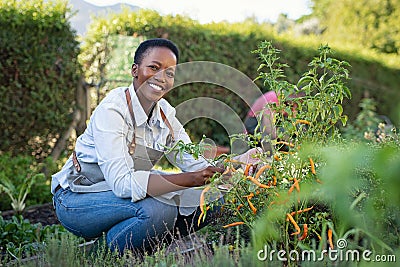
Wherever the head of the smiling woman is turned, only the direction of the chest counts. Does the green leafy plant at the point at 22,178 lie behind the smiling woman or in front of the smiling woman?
behind

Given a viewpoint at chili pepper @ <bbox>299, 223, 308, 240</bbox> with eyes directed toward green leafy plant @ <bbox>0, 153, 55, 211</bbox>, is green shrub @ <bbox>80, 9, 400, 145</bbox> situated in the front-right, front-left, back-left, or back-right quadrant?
front-right

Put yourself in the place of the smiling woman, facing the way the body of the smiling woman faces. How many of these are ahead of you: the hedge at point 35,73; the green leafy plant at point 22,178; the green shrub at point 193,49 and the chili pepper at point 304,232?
1

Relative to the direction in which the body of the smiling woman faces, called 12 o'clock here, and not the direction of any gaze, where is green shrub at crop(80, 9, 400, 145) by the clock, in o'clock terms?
The green shrub is roughly at 8 o'clock from the smiling woman.

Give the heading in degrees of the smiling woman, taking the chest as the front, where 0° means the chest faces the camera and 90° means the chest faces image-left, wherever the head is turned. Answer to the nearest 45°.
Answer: approximately 315°

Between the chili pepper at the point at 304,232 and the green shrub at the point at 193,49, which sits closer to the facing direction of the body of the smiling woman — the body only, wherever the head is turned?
the chili pepper

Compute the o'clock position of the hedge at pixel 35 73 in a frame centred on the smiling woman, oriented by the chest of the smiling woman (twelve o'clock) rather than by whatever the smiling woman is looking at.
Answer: The hedge is roughly at 7 o'clock from the smiling woman.

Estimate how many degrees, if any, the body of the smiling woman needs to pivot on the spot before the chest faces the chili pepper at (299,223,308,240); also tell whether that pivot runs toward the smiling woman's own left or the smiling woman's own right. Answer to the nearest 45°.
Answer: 0° — they already face it

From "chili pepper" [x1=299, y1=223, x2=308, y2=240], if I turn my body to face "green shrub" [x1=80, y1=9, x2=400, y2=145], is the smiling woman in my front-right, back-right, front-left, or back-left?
front-left

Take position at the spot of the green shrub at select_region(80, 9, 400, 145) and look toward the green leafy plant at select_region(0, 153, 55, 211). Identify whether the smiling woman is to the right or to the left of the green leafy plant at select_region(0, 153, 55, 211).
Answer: left

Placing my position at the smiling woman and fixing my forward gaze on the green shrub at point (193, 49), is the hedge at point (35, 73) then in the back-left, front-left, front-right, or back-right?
front-left

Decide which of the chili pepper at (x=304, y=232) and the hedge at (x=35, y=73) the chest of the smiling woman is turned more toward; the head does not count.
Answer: the chili pepper

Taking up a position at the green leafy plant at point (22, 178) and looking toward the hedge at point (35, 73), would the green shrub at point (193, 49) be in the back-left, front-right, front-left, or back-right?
front-right
